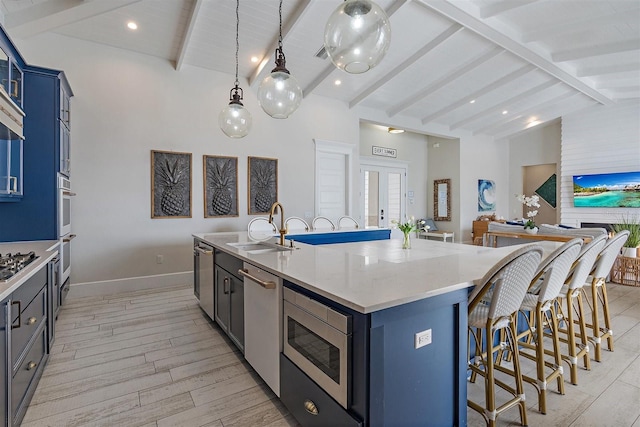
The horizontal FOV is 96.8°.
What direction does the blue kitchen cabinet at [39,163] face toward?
to the viewer's right

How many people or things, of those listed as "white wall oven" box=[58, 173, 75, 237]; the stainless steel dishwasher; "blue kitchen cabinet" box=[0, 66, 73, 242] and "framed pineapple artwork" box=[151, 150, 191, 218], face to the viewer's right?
2

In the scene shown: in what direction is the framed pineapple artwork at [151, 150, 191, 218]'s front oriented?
toward the camera

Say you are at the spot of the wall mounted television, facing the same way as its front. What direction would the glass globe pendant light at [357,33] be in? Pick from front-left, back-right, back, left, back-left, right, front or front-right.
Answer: front

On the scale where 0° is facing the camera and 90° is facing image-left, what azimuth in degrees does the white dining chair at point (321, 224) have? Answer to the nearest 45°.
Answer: approximately 315°

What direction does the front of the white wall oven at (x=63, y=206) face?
to the viewer's right

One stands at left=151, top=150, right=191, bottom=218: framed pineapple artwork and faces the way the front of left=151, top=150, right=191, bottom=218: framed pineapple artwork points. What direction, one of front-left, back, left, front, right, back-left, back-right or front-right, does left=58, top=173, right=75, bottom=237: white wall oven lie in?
front-right

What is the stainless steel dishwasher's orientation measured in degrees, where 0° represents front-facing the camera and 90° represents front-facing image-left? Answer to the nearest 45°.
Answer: approximately 90°

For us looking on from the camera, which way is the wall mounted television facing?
facing the viewer

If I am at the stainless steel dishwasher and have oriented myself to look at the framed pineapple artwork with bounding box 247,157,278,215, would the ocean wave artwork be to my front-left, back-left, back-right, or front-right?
front-right

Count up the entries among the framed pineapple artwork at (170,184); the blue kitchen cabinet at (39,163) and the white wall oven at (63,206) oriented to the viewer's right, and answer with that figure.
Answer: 2

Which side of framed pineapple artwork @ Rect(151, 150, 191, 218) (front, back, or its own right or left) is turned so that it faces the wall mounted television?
left

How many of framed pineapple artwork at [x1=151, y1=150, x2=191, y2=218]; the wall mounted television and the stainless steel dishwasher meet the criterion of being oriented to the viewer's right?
0

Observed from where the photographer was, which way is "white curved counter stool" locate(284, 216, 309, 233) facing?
facing the viewer and to the right of the viewer

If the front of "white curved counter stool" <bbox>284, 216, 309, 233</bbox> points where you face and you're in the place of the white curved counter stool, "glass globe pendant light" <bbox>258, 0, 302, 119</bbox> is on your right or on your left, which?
on your right

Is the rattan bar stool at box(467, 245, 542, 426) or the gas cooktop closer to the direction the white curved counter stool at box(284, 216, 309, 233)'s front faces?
the rattan bar stool
